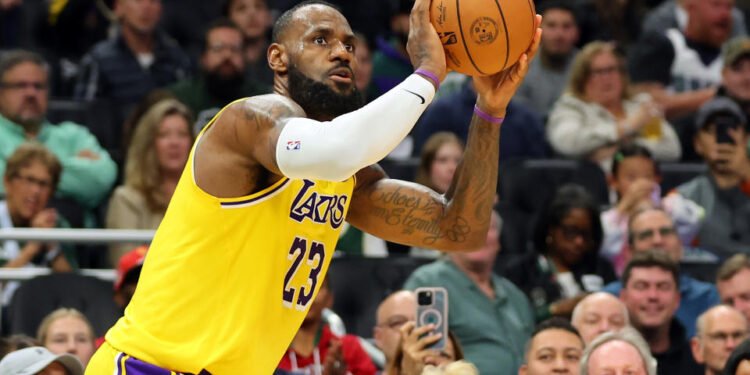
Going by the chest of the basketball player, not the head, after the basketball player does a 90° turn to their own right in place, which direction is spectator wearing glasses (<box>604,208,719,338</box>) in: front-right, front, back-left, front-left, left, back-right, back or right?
back

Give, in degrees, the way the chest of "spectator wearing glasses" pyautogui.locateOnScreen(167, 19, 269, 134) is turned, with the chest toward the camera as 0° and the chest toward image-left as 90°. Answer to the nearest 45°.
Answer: approximately 0°

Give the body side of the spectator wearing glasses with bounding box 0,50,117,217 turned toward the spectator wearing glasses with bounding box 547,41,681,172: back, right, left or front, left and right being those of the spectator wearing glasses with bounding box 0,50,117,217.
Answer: left

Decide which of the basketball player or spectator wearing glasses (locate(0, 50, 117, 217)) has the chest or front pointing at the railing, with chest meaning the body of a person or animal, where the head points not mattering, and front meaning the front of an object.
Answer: the spectator wearing glasses

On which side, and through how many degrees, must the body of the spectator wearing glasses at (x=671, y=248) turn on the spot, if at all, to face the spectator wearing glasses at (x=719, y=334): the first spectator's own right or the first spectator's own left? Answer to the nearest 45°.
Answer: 0° — they already face them

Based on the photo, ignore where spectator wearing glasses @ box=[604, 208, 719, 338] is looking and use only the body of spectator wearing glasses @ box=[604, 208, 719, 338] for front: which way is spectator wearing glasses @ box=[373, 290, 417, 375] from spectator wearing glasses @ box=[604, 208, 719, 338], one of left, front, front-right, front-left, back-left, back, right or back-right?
front-right
